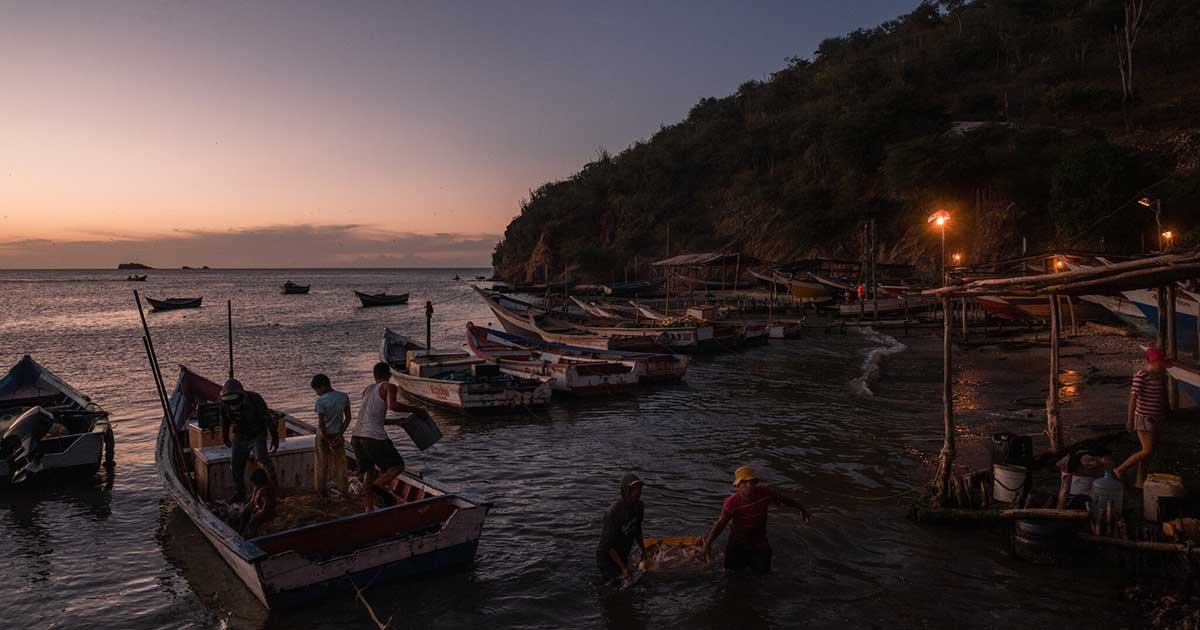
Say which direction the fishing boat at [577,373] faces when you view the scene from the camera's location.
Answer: facing away from the viewer and to the left of the viewer

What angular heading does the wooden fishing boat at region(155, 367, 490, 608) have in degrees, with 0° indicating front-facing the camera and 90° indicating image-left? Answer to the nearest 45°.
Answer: approximately 135°

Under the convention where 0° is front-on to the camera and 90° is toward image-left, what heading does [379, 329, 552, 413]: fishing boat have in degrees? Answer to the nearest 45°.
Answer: approximately 135°

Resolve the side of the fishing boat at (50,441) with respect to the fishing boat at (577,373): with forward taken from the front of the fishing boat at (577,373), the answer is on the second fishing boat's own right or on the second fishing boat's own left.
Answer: on the second fishing boat's own left

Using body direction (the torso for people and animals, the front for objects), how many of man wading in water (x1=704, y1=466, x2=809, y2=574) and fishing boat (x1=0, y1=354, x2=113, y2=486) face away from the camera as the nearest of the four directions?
1

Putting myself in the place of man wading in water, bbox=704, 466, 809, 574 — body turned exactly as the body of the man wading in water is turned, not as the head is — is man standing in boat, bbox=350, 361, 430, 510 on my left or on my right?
on my right

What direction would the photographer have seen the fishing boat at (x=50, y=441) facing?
facing away from the viewer

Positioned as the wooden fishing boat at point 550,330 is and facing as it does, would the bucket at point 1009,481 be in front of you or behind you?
behind

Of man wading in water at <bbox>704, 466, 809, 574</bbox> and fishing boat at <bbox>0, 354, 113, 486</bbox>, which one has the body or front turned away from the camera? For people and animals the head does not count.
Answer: the fishing boat
